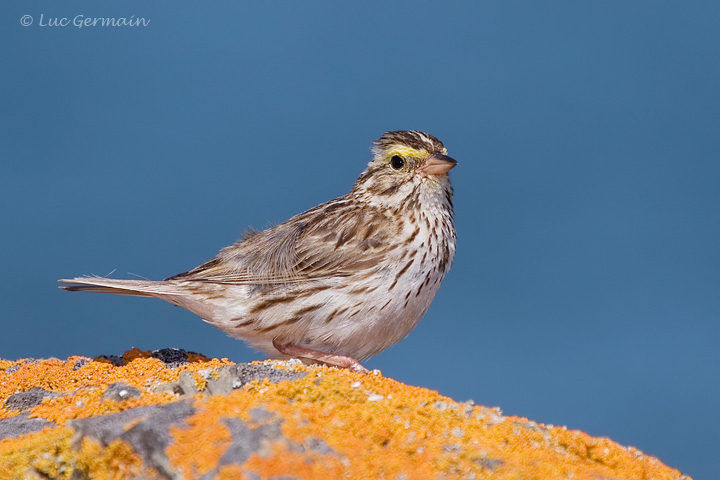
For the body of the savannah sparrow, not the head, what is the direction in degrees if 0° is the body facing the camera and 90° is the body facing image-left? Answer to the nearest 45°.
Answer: approximately 270°
